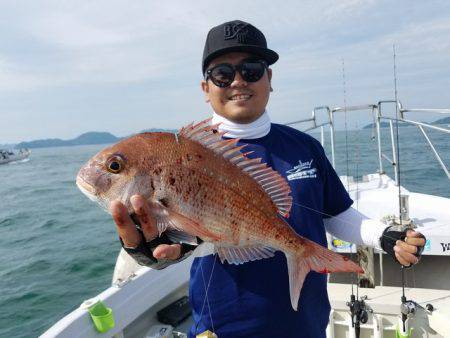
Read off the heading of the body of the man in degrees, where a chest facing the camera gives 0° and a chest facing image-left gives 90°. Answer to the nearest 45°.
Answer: approximately 0°

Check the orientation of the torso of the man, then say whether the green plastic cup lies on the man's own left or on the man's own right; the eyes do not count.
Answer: on the man's own right
